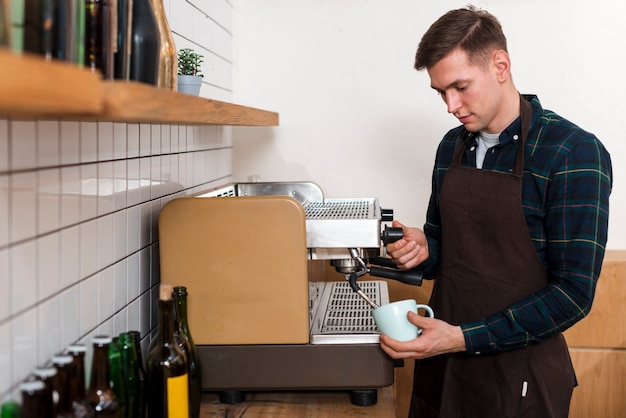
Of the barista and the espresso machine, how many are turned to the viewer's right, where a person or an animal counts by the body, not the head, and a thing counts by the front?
1

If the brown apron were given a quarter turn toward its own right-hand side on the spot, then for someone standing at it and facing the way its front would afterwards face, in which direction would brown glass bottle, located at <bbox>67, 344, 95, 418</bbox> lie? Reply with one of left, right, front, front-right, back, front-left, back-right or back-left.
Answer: left

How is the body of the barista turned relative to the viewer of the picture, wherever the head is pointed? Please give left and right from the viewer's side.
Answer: facing the viewer and to the left of the viewer

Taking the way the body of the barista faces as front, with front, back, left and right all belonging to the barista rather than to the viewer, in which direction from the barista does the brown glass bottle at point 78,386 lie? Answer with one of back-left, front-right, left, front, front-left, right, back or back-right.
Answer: front

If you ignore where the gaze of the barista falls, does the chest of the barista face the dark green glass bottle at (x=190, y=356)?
yes

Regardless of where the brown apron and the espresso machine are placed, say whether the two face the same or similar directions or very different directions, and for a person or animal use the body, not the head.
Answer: very different directions

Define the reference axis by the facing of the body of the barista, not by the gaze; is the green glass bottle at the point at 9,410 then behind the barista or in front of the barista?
in front

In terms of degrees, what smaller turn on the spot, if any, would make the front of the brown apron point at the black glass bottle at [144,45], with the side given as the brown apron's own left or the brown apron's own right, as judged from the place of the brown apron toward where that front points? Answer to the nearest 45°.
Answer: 0° — it already faces it

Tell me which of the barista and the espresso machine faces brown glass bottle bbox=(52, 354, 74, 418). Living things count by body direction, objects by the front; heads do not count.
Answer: the barista

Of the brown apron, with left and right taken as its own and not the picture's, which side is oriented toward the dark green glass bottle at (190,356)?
front

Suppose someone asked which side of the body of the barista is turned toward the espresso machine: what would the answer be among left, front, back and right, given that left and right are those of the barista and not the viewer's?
front

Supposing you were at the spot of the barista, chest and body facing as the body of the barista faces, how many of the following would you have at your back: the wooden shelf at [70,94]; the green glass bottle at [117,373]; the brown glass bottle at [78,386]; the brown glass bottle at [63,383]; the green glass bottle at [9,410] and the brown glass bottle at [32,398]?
0

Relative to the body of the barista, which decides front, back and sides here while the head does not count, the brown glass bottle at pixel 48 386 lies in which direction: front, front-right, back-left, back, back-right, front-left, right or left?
front

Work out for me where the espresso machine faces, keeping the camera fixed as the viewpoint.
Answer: facing to the right of the viewer

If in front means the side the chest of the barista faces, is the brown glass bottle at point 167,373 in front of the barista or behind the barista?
in front

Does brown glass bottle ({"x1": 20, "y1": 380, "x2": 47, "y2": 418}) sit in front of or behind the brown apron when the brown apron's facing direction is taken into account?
in front
